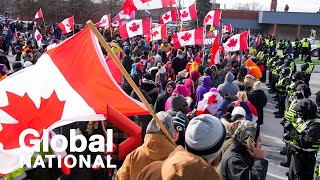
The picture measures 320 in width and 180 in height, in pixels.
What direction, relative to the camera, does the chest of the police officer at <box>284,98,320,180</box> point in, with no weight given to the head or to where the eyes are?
to the viewer's left

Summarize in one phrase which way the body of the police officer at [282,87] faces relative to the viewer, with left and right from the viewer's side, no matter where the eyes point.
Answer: facing to the left of the viewer

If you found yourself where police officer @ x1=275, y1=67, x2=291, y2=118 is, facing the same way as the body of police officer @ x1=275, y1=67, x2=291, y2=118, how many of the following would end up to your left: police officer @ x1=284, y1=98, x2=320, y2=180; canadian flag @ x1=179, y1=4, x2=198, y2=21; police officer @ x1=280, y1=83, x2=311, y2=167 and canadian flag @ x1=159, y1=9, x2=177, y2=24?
2

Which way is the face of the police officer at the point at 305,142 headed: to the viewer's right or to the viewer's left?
to the viewer's left

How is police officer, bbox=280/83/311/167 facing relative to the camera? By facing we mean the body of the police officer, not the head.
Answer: to the viewer's left
